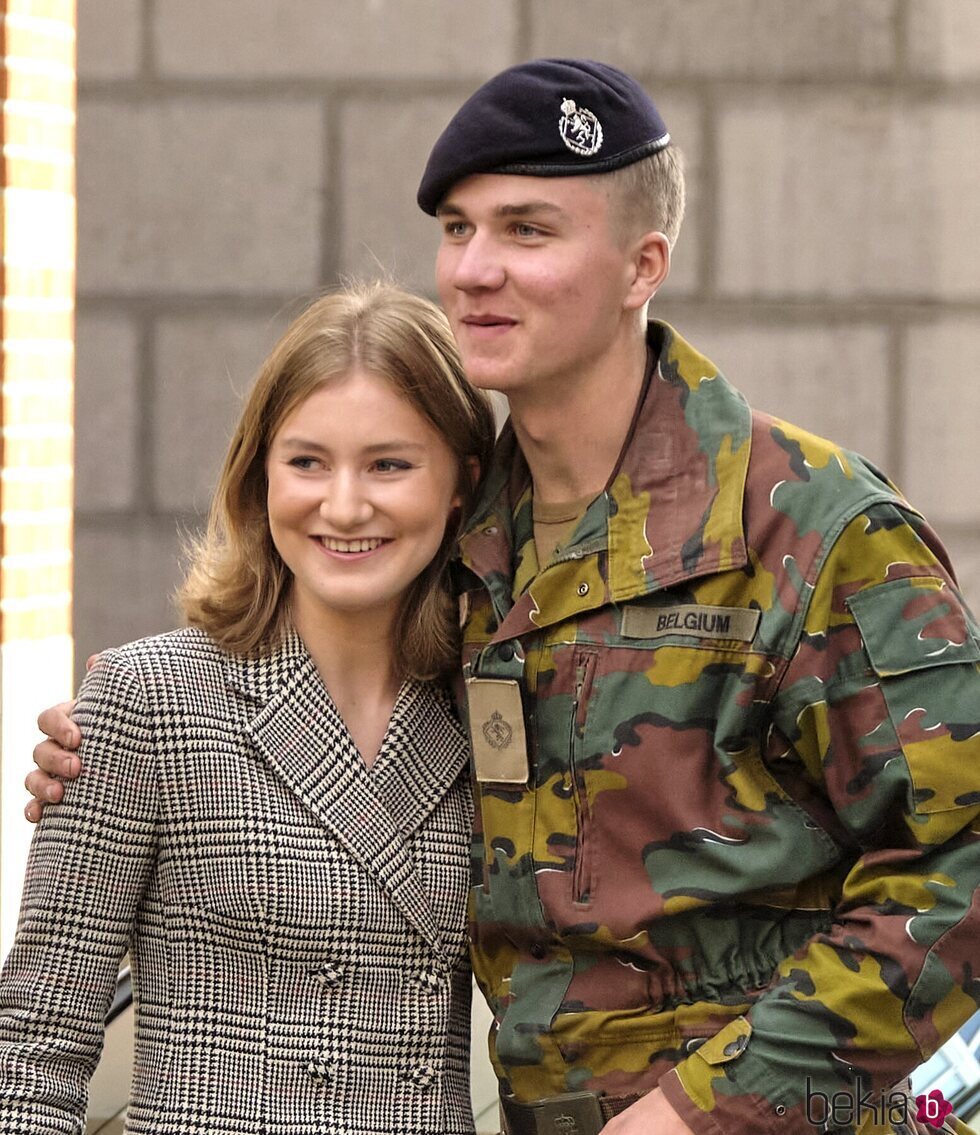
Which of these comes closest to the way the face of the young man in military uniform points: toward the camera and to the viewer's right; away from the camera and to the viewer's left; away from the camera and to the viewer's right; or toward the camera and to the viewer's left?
toward the camera and to the viewer's left

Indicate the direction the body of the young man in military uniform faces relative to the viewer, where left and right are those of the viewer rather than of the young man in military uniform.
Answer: facing the viewer and to the left of the viewer
